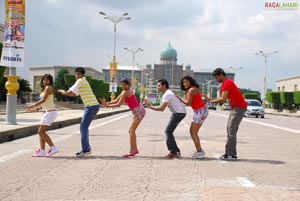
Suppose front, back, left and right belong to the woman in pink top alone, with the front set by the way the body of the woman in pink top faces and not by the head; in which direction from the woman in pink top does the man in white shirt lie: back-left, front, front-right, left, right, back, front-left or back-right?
back

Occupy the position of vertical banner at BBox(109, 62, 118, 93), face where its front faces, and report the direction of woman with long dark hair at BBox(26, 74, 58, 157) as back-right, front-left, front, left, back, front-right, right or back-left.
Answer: front

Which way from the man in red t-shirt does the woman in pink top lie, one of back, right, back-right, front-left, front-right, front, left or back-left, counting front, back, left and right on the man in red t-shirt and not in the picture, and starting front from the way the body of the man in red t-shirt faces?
front

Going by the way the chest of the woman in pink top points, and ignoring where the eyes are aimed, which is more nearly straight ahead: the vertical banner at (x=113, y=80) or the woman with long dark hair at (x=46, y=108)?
the woman with long dark hair

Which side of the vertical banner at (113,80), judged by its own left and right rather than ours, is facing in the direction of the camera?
front

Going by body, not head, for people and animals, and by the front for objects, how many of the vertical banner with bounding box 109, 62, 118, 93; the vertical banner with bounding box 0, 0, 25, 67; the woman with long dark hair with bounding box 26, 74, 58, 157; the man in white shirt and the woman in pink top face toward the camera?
2

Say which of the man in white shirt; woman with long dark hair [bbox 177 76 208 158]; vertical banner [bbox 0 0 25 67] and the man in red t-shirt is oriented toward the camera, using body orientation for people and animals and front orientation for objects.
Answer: the vertical banner

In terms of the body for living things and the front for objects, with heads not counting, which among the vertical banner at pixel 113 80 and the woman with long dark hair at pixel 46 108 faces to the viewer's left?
the woman with long dark hair

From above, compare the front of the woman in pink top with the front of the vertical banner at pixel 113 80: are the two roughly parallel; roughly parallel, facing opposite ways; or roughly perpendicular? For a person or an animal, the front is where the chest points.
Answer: roughly perpendicular

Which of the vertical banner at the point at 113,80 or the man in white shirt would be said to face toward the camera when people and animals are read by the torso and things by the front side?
the vertical banner

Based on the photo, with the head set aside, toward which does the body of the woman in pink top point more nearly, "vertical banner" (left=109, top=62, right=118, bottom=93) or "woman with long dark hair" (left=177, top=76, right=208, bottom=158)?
the vertical banner

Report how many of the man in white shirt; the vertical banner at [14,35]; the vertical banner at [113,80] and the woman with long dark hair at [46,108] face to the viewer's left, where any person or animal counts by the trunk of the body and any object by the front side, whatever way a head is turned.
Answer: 2

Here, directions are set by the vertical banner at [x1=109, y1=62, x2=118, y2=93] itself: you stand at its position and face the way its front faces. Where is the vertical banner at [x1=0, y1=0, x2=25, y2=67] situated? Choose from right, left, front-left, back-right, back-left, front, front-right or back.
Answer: front

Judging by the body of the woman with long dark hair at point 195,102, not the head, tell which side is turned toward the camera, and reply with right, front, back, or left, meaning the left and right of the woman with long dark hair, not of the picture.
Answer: left

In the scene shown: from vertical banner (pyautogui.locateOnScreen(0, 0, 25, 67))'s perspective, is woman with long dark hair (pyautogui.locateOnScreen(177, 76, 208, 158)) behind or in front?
in front

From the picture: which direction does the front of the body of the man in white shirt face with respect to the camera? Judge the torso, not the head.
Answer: to the viewer's left
